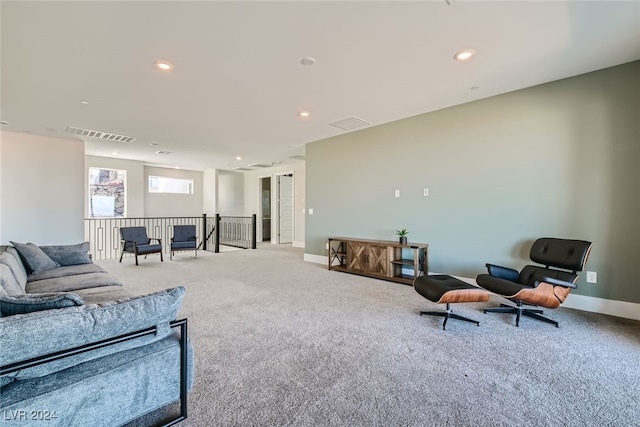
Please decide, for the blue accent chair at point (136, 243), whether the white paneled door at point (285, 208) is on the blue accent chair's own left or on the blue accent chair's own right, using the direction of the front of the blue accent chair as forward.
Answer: on the blue accent chair's own left

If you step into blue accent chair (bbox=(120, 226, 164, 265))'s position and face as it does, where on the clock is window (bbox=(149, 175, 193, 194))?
The window is roughly at 8 o'clock from the blue accent chair.

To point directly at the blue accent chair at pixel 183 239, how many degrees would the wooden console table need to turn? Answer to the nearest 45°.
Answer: approximately 45° to its right

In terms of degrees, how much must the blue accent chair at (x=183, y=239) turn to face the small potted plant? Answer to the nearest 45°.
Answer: approximately 45° to its left

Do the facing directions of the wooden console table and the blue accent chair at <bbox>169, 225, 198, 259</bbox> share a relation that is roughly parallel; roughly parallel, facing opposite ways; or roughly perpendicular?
roughly perpendicular

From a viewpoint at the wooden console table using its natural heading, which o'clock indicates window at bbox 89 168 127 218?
The window is roughly at 2 o'clock from the wooden console table.

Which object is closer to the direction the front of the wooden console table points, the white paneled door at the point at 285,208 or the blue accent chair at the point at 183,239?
the blue accent chair

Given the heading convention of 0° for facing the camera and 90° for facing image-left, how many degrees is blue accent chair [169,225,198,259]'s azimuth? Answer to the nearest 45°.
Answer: approximately 0°
